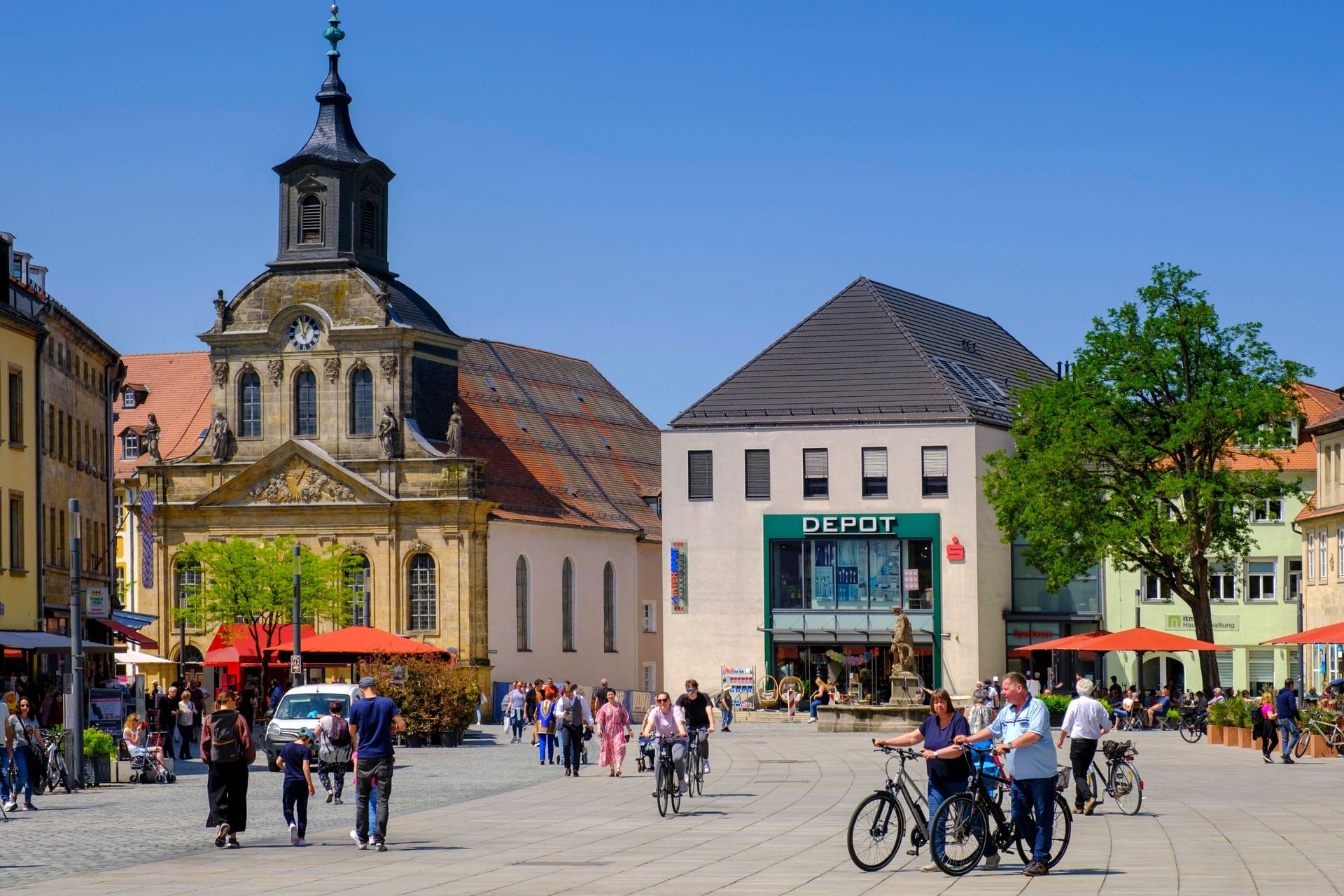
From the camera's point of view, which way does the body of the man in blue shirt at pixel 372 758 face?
away from the camera

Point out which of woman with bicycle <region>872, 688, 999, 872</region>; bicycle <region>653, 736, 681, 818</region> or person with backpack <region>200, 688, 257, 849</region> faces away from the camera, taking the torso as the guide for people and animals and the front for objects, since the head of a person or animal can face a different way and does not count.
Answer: the person with backpack

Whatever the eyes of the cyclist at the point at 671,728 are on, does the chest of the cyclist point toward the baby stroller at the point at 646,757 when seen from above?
no

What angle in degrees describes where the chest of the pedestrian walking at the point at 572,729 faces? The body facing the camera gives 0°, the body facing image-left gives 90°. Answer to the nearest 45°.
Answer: approximately 0°

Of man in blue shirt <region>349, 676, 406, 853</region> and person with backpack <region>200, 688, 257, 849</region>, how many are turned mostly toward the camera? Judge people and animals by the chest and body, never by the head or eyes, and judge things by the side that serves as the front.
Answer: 0

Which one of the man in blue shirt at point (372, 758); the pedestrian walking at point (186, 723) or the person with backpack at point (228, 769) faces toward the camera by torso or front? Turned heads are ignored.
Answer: the pedestrian walking

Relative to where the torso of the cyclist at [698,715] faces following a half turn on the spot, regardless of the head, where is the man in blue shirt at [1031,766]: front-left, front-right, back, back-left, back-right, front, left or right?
back

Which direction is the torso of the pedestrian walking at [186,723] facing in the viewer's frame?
toward the camera

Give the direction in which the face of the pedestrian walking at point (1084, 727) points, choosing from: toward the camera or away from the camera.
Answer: away from the camera

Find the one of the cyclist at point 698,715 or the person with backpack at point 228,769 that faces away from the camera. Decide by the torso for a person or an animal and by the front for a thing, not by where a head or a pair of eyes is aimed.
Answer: the person with backpack

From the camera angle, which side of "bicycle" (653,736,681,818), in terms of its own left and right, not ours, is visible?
front

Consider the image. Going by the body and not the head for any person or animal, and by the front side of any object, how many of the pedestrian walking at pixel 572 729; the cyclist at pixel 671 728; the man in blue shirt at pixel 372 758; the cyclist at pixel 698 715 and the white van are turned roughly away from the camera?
1

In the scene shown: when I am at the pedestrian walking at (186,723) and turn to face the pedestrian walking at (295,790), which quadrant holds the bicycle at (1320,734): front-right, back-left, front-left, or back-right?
front-left

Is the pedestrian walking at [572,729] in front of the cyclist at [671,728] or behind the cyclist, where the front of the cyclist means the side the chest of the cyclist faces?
behind

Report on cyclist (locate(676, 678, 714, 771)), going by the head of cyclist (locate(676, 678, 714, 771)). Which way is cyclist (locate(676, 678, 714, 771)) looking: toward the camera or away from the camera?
toward the camera

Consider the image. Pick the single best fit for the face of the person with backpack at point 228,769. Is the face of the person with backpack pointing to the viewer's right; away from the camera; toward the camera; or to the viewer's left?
away from the camera

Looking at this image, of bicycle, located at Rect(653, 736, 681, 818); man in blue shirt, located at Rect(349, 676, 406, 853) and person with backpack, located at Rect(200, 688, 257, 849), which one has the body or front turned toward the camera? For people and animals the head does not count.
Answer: the bicycle

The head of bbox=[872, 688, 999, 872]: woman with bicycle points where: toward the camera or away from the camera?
toward the camera

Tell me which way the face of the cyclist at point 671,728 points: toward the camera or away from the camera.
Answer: toward the camera
